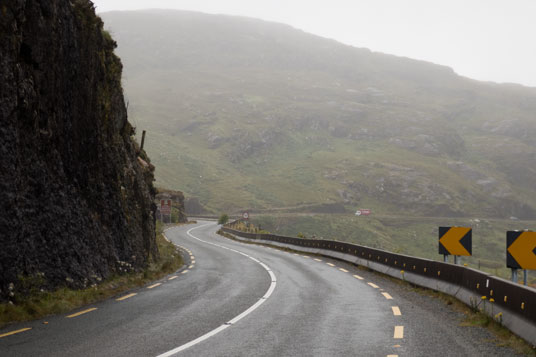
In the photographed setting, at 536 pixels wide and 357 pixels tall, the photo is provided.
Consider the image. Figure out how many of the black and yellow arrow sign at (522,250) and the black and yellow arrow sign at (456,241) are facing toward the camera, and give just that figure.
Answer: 2

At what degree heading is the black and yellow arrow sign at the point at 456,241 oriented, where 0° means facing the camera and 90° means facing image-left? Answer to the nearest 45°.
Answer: approximately 0°

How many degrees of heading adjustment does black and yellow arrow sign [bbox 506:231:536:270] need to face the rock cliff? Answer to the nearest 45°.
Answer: approximately 90° to its right

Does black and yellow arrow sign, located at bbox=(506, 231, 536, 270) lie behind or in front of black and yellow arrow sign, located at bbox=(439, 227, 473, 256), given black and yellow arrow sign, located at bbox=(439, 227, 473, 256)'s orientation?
in front

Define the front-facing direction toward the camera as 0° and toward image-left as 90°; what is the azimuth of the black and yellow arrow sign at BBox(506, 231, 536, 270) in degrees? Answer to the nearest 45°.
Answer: approximately 0°

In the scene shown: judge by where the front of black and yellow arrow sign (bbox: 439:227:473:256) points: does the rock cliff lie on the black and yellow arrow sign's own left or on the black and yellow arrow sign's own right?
on the black and yellow arrow sign's own right
